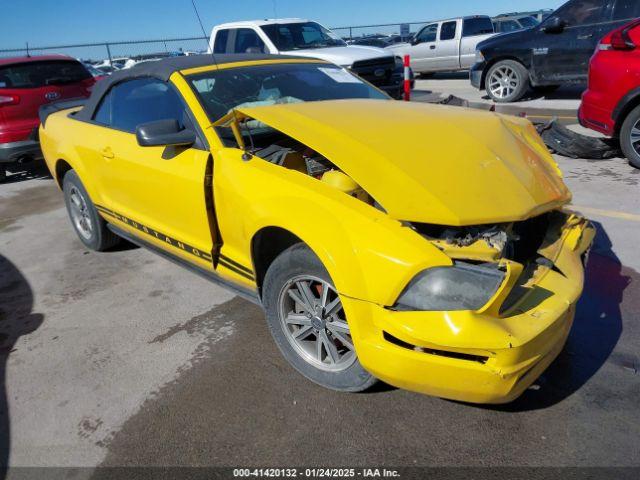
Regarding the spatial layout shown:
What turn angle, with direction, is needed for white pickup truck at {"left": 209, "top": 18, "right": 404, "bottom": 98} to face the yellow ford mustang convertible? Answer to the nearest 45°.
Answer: approximately 45° to its right

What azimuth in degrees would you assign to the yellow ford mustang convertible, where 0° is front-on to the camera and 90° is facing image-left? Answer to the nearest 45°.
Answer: approximately 315°

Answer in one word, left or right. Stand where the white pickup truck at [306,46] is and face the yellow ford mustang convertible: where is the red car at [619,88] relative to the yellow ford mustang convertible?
left

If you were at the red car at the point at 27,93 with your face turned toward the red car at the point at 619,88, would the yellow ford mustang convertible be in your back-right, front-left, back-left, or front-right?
front-right

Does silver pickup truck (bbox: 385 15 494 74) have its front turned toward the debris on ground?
no

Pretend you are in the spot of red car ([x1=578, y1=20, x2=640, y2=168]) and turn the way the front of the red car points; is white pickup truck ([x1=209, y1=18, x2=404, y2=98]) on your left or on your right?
on your left

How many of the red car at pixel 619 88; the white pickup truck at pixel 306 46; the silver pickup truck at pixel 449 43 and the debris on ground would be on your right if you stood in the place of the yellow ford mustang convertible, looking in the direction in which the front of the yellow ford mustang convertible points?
0

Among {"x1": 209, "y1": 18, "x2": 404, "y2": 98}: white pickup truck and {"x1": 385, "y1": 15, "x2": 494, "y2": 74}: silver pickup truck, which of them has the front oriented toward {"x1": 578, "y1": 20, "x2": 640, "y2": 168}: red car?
{"x1": 209, "y1": 18, "x2": 404, "y2": 98}: white pickup truck

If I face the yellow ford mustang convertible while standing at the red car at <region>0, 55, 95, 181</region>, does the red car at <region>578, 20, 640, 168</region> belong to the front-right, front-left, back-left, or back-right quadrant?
front-left

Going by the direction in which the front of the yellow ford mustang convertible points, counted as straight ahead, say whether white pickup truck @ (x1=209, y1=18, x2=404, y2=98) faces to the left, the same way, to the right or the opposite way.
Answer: the same way

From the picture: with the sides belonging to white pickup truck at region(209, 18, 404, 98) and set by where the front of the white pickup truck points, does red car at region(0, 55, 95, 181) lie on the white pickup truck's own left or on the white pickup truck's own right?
on the white pickup truck's own right

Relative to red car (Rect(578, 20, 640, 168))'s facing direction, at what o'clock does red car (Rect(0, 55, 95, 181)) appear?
red car (Rect(0, 55, 95, 181)) is roughly at 7 o'clock from red car (Rect(578, 20, 640, 168)).

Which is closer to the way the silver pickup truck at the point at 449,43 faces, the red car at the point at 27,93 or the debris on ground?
the red car

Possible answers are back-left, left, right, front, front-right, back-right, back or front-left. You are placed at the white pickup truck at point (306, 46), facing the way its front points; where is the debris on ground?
front

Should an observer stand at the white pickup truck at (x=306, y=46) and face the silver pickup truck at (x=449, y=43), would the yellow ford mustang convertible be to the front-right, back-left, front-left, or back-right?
back-right

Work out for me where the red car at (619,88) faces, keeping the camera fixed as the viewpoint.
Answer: facing away from the viewer and to the right of the viewer

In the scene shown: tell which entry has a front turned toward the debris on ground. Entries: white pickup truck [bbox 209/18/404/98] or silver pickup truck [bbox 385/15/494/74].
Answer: white pickup truck [bbox 209/18/404/98]

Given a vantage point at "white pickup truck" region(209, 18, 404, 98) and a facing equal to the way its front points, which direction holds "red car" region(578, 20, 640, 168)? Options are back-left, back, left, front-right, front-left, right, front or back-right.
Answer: front

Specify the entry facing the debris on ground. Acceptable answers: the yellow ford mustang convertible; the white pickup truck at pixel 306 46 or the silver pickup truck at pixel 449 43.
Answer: the white pickup truck at pixel 306 46

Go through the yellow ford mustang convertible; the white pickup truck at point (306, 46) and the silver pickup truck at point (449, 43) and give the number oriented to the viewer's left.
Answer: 1

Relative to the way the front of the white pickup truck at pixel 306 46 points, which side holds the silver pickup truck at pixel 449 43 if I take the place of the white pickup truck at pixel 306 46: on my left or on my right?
on my left

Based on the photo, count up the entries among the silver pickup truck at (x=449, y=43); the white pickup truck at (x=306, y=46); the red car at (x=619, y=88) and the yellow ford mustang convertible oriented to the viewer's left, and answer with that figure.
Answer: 1

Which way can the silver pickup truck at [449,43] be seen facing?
to the viewer's left
